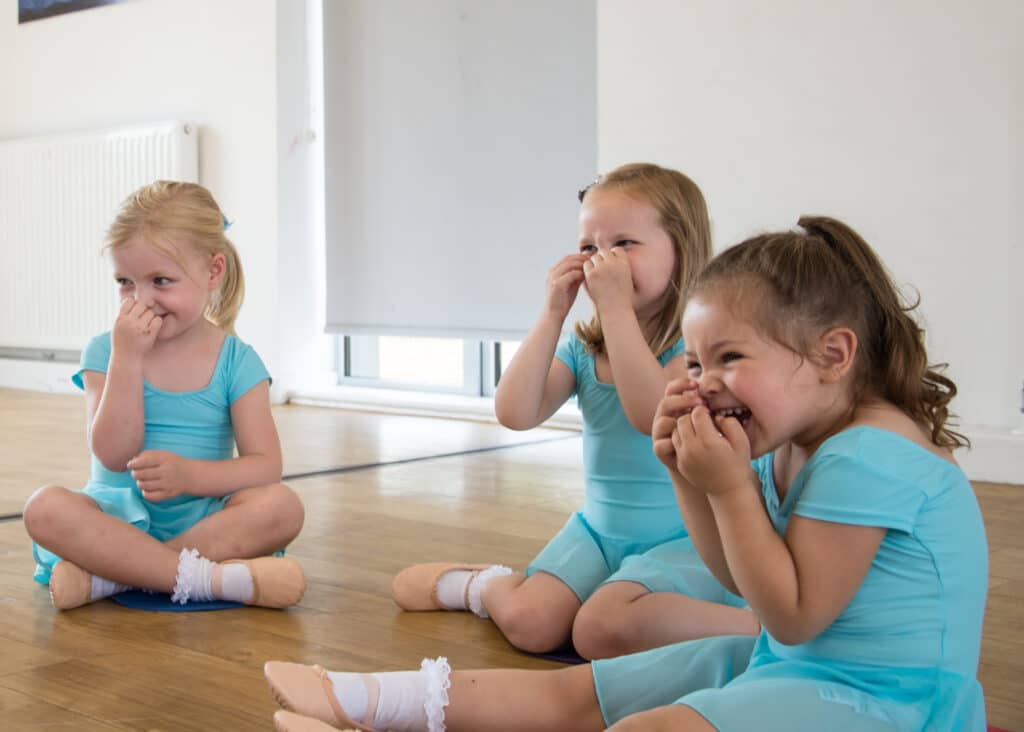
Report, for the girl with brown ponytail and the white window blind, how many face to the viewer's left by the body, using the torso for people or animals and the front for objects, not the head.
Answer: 1

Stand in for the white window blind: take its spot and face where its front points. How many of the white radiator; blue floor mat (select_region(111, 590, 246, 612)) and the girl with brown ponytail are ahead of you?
2

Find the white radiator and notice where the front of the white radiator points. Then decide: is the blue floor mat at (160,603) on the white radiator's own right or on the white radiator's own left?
on the white radiator's own left

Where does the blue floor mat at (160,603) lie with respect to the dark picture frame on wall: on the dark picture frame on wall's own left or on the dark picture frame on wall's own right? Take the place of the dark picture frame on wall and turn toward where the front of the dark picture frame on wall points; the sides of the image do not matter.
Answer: on the dark picture frame on wall's own left

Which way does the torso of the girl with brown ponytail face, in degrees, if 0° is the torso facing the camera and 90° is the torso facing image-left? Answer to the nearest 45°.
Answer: approximately 90°

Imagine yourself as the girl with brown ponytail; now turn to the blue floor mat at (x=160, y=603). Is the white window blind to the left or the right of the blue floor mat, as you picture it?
right

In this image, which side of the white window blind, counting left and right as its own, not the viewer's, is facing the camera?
front

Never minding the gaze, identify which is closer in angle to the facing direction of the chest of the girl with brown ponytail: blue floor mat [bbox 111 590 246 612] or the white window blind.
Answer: the blue floor mat

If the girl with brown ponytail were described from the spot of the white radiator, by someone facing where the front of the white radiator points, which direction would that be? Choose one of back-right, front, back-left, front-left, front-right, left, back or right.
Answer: front-left

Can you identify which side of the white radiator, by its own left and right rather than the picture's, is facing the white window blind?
left

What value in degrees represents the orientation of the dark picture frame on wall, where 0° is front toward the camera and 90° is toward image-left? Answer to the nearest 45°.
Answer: approximately 45°

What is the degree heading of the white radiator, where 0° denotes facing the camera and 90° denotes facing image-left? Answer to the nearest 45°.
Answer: approximately 45°
